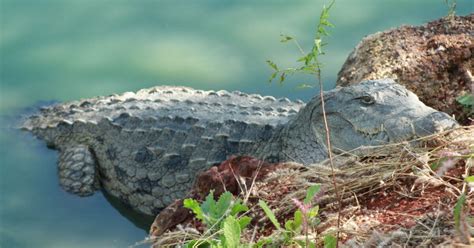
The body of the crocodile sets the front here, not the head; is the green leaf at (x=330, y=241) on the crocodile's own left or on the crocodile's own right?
on the crocodile's own right

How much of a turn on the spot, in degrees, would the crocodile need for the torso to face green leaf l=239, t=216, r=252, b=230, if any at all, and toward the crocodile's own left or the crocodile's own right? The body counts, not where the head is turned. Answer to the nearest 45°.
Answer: approximately 90° to the crocodile's own right

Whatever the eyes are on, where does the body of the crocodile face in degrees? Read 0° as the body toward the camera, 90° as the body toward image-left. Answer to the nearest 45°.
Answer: approximately 270°

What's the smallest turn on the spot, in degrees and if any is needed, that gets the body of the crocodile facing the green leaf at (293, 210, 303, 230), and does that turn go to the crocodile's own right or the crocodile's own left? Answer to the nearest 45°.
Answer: approximately 90° to the crocodile's own right

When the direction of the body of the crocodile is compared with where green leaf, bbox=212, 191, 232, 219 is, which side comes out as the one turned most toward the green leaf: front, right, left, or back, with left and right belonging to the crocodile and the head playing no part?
right

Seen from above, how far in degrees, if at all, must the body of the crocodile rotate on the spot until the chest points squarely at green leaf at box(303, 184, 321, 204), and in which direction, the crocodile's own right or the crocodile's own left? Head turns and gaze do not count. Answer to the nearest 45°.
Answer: approximately 90° to the crocodile's own right

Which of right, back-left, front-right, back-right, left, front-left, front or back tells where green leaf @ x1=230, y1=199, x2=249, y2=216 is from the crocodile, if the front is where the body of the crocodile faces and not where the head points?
right

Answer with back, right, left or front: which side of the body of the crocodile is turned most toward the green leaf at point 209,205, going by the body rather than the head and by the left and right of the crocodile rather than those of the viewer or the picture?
right
